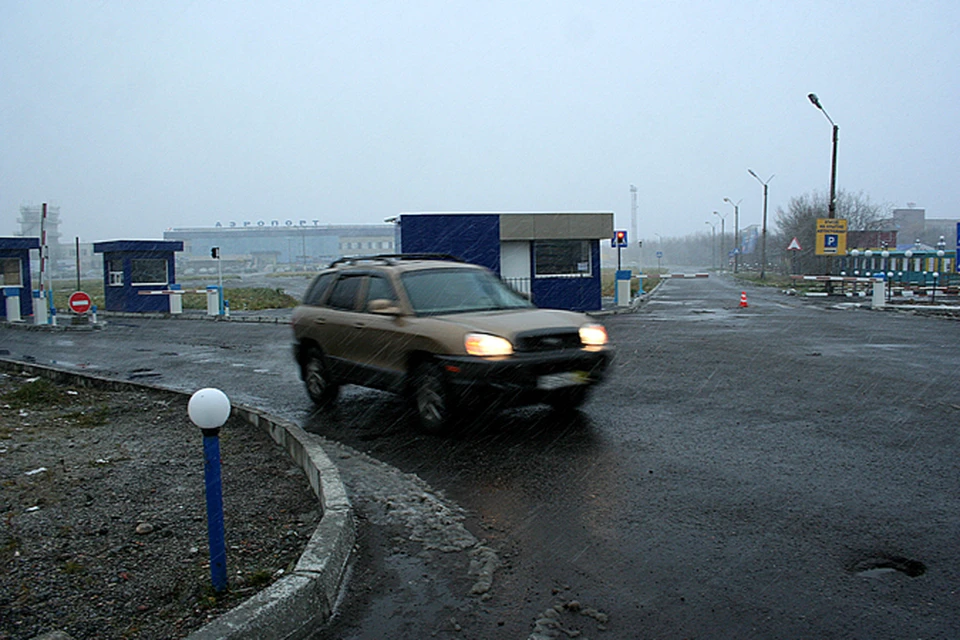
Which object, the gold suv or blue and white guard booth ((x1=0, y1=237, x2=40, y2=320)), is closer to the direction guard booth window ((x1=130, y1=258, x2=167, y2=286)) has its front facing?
the gold suv

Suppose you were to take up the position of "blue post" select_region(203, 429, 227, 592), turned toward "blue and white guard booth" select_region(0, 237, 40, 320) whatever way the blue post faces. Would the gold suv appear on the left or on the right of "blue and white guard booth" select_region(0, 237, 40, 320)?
right

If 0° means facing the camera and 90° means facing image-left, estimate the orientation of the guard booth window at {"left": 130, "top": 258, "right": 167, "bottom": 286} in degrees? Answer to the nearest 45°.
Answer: approximately 0°

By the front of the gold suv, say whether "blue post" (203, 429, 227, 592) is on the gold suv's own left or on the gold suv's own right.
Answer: on the gold suv's own right

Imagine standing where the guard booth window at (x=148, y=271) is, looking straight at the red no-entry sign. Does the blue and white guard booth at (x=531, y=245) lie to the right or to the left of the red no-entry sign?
left

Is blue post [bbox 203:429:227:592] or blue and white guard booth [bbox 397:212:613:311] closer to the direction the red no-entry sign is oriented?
the blue post

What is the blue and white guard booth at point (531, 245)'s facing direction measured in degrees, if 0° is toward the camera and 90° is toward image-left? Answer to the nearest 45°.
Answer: approximately 0°

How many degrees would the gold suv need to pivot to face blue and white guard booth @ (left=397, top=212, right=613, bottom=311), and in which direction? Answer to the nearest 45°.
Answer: approximately 135° to its left

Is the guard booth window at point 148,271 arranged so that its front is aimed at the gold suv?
yes

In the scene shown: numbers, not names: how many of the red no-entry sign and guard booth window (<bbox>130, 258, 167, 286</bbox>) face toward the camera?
2

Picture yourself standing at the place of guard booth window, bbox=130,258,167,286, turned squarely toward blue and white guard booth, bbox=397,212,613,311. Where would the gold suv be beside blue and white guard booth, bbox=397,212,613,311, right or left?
right

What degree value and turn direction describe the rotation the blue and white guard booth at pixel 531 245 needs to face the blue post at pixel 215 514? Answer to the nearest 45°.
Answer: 0° — it already faces it
